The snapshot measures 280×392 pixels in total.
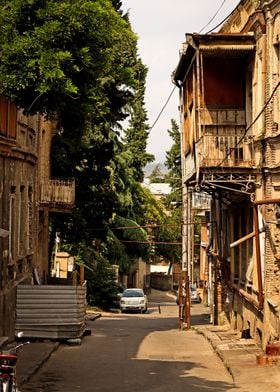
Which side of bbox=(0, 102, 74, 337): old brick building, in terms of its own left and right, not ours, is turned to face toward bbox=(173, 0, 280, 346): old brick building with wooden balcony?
front

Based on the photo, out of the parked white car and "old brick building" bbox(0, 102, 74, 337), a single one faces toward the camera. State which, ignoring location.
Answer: the parked white car

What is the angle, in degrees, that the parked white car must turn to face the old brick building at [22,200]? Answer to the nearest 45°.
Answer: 0° — it already faces it

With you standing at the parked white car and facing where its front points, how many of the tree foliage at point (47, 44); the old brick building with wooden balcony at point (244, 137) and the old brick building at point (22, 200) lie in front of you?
3

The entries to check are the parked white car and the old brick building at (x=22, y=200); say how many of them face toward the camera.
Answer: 1

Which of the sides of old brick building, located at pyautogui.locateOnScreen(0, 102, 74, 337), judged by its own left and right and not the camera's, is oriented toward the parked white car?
left

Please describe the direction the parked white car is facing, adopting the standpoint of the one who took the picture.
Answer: facing the viewer

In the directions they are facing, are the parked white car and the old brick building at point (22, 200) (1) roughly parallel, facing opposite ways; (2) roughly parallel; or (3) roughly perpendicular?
roughly perpendicular

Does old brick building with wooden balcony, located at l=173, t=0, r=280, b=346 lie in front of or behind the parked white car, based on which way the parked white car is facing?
in front

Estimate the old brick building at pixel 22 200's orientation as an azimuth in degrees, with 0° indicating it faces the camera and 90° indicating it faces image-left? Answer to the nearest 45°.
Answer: approximately 270°

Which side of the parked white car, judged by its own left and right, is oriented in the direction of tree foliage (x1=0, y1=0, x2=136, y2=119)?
front

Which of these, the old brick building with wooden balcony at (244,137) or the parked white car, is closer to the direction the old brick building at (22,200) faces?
the old brick building with wooden balcony
